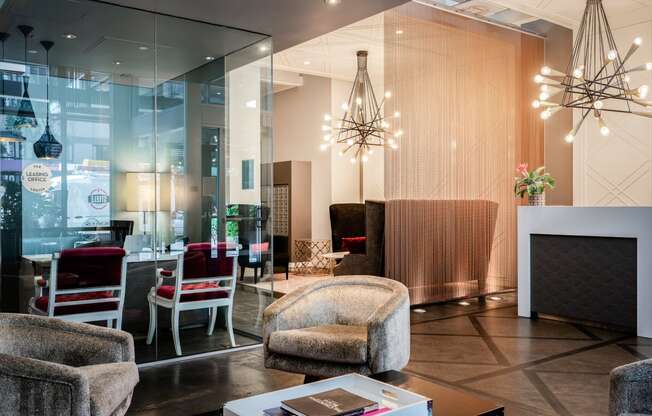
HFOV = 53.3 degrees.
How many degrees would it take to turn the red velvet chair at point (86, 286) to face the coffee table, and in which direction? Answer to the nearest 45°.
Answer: approximately 180°

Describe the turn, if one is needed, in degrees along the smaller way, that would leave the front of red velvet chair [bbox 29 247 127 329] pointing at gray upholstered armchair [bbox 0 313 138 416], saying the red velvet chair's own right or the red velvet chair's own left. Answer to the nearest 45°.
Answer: approximately 135° to the red velvet chair's own left

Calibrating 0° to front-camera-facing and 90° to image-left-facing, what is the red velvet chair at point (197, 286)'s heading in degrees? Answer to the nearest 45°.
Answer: approximately 135°

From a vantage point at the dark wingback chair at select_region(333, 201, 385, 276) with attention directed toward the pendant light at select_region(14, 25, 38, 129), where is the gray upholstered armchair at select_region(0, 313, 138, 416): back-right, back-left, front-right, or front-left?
front-left

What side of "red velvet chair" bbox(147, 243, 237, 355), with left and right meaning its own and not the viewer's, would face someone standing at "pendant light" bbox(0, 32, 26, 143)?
left

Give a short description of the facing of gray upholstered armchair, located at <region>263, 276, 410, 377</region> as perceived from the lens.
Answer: facing the viewer and to the left of the viewer

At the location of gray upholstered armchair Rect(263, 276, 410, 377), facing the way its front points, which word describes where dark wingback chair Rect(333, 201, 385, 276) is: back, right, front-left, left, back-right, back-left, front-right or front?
back-right

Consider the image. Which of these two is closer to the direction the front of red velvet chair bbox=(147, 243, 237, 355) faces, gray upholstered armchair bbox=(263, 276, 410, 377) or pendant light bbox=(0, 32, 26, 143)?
the pendant light

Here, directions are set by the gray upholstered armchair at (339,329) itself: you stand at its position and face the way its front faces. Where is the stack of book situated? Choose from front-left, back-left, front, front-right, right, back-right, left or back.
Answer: front-left

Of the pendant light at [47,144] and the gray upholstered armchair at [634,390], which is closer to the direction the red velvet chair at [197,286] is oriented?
the pendant light
